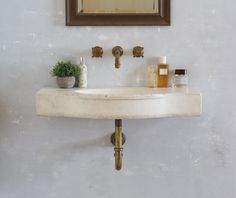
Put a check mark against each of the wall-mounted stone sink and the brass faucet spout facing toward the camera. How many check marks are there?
2

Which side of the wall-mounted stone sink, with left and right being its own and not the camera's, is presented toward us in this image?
front
